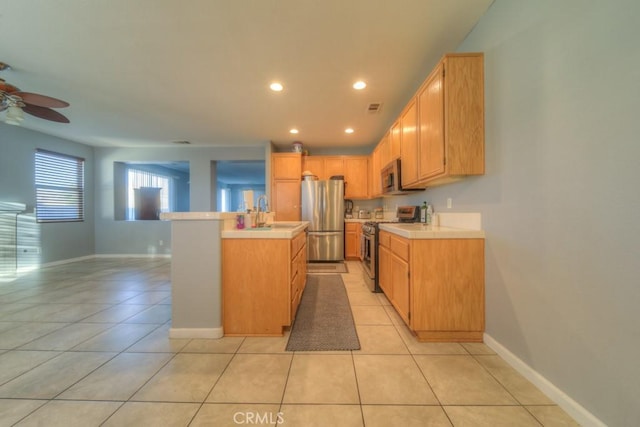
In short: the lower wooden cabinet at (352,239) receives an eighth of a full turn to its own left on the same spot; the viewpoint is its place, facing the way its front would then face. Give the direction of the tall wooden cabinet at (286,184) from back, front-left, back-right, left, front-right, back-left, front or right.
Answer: back-right

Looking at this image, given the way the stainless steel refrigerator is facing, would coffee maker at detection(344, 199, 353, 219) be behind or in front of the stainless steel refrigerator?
behind

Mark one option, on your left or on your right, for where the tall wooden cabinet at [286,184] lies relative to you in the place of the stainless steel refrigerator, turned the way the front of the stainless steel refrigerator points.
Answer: on your right

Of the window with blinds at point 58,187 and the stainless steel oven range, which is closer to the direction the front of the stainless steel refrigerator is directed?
the stainless steel oven range

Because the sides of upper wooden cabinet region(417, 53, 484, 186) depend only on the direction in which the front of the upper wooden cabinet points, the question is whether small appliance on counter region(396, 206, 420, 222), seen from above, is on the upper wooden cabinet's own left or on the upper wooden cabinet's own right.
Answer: on the upper wooden cabinet's own right

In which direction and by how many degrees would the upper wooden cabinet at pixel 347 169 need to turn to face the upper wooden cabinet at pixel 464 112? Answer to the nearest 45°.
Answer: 0° — it already faces it

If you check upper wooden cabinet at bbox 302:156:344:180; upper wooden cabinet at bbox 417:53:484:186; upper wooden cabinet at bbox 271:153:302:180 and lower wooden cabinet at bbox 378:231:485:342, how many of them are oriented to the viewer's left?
2

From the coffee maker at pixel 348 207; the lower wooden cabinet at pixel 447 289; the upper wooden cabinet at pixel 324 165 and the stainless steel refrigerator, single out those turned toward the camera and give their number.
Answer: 3

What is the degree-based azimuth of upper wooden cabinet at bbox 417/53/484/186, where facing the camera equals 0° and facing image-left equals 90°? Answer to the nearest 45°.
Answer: approximately 90°

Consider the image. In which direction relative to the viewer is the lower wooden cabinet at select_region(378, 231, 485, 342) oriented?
to the viewer's left
